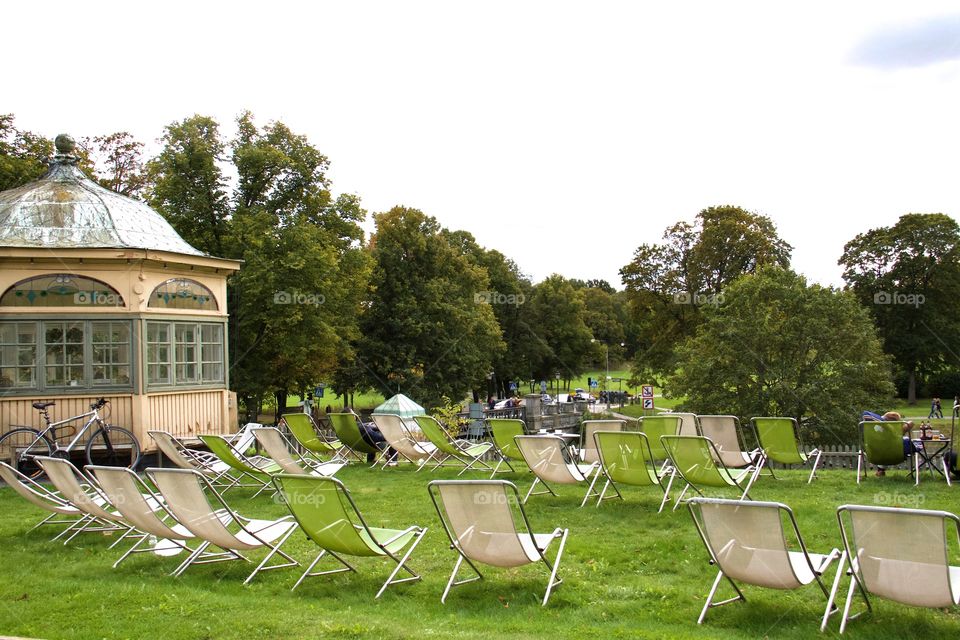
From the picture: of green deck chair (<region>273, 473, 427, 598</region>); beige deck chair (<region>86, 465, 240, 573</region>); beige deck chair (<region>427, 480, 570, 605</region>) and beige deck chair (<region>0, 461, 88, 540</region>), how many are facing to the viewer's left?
0

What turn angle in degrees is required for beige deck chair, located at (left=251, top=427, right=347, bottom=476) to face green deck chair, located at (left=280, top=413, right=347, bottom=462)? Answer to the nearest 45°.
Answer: approximately 45° to its left

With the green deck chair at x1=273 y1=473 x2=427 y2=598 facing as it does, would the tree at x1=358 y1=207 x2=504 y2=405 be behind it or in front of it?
in front

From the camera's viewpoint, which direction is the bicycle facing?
to the viewer's right

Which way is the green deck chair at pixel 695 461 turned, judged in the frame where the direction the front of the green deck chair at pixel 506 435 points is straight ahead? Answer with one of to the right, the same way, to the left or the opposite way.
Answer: the same way

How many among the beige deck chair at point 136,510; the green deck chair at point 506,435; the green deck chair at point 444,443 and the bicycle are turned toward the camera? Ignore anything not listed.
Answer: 0

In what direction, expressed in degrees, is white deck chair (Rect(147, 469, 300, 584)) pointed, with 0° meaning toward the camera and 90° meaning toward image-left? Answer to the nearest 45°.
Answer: approximately 225°

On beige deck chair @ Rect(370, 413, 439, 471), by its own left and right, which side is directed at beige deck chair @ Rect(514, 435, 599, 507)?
right

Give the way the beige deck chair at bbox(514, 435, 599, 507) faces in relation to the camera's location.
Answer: facing away from the viewer and to the right of the viewer

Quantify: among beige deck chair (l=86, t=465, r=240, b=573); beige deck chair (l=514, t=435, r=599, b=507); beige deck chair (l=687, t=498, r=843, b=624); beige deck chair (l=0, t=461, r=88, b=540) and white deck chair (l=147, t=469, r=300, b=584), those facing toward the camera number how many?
0

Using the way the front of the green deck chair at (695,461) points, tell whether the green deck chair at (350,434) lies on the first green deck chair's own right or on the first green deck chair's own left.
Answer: on the first green deck chair's own left

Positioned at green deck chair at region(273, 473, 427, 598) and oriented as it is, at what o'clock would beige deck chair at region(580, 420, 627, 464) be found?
beige deck chair at region(580, 420, 627, 464) is roughly at 12 o'clock from green deck chair at region(273, 473, 427, 598).

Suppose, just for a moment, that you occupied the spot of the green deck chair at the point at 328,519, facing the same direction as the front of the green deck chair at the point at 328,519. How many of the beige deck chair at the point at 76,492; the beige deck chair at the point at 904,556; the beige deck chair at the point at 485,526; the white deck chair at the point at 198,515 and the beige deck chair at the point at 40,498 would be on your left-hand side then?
3

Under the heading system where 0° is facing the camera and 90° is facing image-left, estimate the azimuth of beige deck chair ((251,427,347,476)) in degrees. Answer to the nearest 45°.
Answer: approximately 225°

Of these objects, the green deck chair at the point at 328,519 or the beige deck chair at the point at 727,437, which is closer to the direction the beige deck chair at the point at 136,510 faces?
the beige deck chair

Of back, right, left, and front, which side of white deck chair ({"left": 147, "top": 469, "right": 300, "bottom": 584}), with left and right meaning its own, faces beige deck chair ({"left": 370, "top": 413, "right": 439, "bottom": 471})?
front

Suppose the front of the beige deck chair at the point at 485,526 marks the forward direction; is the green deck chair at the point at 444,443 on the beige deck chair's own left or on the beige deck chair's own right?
on the beige deck chair's own left

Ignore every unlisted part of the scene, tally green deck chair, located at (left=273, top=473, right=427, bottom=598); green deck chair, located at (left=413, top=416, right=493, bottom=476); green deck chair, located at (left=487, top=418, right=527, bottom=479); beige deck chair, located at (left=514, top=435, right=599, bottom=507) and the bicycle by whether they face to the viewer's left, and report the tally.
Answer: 0

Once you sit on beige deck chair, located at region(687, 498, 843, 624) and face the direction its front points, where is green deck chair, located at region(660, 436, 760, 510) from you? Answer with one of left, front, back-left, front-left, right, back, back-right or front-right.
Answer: front-left

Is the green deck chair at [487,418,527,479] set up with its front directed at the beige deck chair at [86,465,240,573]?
no

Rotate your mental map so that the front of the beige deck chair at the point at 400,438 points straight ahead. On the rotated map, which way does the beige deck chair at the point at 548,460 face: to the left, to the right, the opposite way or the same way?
the same way

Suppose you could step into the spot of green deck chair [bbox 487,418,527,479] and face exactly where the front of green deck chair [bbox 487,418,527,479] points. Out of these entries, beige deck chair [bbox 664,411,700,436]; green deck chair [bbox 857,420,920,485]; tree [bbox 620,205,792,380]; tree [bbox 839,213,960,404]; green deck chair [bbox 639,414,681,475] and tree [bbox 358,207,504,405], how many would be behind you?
0

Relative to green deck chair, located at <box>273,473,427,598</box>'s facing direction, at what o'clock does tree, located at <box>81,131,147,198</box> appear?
The tree is roughly at 10 o'clock from the green deck chair.

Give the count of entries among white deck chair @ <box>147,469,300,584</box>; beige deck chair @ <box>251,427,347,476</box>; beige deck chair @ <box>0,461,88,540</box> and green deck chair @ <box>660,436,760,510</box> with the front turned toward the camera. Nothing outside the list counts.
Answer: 0
